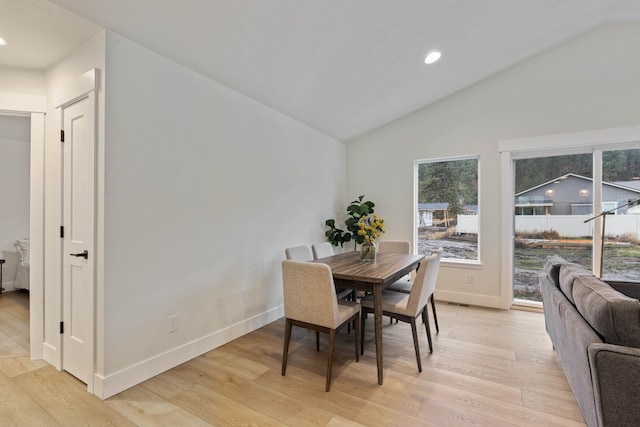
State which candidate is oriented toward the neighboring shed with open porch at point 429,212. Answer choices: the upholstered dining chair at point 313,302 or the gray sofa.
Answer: the upholstered dining chair

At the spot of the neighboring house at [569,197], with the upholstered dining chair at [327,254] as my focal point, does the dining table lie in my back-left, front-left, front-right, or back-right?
front-left

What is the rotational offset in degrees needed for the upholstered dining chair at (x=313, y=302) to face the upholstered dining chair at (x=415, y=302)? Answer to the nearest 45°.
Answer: approximately 45° to its right

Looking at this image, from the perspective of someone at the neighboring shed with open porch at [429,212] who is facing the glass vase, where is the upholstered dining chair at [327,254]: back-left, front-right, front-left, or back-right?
front-right

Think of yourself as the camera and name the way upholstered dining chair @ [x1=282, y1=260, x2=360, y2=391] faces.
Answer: facing away from the viewer and to the right of the viewer

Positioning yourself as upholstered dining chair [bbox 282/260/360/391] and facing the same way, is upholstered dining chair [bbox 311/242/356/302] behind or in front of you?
in front

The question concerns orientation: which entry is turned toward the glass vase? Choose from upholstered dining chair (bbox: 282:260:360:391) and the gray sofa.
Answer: the upholstered dining chair

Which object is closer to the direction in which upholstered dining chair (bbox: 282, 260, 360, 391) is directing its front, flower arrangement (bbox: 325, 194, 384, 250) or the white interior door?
the flower arrangement

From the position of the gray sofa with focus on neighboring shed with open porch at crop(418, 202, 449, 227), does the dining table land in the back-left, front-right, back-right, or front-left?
front-left

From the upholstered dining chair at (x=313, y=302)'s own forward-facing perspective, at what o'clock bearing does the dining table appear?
The dining table is roughly at 1 o'clock from the upholstered dining chair.

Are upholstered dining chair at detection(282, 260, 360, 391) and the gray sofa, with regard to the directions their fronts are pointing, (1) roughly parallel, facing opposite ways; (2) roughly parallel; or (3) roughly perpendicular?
roughly perpendicular

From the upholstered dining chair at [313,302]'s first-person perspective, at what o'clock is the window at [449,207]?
The window is roughly at 12 o'clock from the upholstered dining chair.

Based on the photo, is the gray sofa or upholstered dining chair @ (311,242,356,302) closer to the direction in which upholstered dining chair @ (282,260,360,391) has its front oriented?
the upholstered dining chair
